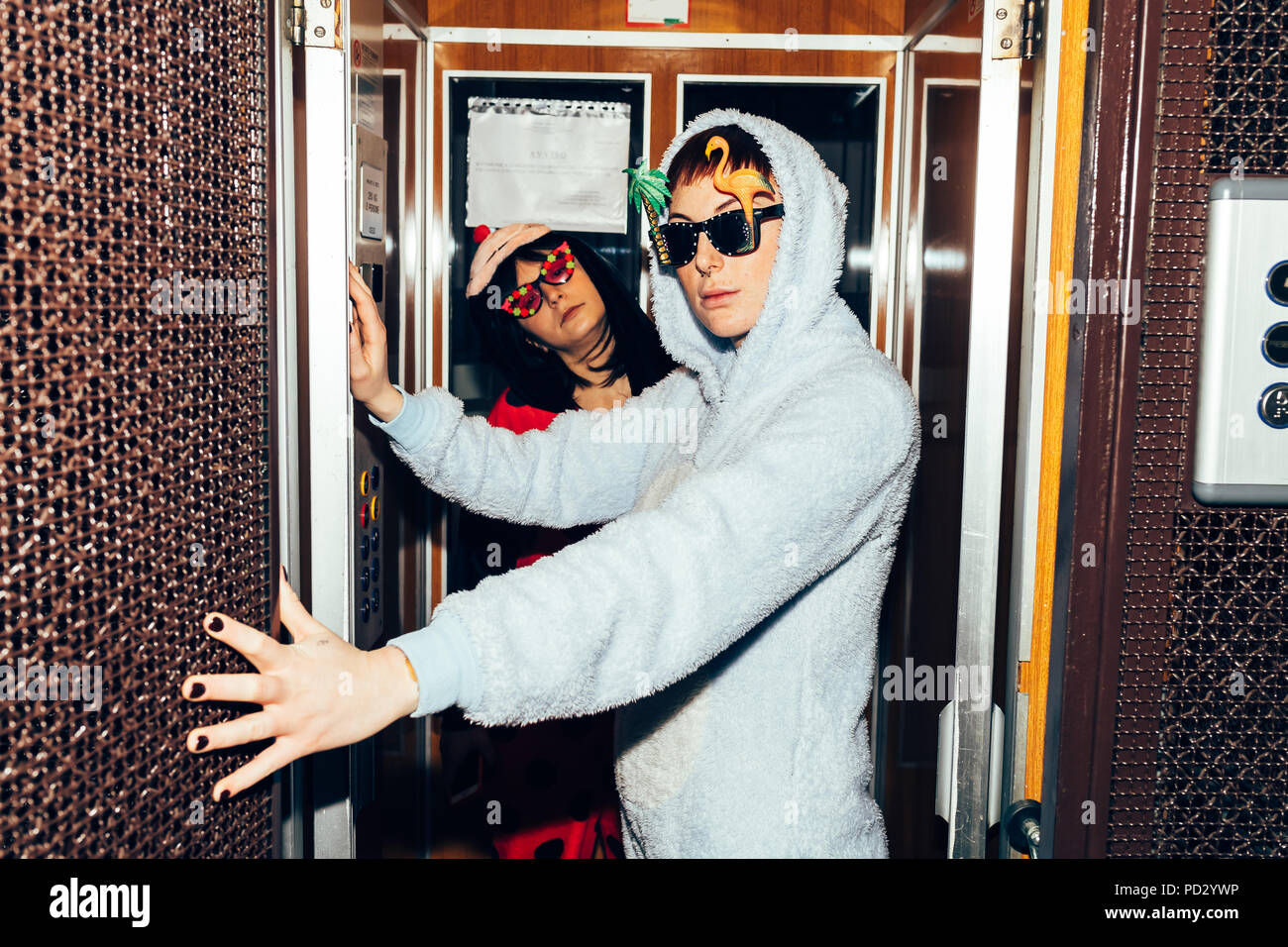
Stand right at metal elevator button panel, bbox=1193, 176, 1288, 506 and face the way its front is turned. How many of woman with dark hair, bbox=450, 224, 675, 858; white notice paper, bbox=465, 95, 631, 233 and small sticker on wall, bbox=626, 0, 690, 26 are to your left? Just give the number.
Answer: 0

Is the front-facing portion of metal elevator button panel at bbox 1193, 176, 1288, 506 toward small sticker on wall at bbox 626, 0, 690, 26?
no

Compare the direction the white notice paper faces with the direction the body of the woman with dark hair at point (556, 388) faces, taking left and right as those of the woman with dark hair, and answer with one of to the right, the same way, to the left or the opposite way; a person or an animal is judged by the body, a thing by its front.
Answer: the same way

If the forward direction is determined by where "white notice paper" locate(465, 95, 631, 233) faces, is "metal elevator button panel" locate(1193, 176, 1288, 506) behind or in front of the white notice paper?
in front

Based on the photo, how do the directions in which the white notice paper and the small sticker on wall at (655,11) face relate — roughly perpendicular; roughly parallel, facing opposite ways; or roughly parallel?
roughly parallel

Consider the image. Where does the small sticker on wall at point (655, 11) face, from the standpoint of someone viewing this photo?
facing the viewer

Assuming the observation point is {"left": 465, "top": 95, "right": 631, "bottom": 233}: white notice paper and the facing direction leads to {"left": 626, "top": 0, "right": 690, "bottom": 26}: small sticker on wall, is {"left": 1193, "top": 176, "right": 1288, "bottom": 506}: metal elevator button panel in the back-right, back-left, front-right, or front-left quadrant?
front-right

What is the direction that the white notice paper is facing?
toward the camera

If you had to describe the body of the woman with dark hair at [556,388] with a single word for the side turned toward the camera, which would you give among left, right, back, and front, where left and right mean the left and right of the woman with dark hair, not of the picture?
front
